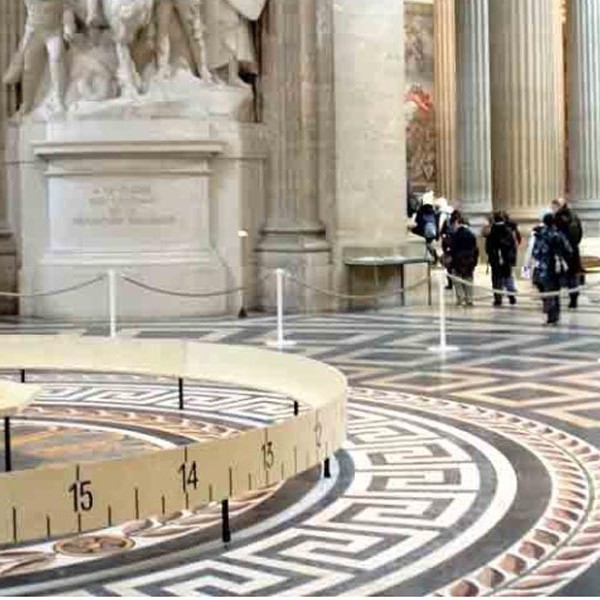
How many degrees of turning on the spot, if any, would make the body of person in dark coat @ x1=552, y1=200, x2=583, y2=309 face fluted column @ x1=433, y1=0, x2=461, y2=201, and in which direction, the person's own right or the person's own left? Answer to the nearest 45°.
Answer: approximately 90° to the person's own right

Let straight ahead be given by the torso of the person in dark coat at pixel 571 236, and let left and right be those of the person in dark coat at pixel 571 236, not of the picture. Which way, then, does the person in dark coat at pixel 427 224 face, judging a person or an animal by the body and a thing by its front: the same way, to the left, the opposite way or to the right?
to the right

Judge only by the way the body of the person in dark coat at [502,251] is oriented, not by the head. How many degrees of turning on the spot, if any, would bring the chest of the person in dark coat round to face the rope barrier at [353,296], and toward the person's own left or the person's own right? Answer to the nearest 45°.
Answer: approximately 135° to the person's own left

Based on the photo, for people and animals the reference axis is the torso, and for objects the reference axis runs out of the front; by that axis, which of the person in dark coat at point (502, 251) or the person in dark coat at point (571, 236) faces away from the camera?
the person in dark coat at point (502, 251)

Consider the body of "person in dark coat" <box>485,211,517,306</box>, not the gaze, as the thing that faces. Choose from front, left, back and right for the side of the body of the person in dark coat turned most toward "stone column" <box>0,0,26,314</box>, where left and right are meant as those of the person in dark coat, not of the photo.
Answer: left

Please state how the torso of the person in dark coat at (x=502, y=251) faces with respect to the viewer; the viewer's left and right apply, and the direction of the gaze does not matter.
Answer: facing away from the viewer

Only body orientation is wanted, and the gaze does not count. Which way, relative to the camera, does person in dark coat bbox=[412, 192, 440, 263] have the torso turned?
away from the camera

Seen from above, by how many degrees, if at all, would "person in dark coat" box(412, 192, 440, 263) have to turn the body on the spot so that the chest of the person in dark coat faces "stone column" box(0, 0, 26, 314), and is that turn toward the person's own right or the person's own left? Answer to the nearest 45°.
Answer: approximately 135° to the person's own left

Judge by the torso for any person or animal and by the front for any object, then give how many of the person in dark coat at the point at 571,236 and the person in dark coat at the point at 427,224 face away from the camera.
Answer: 1

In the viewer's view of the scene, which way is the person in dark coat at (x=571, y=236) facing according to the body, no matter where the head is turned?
to the viewer's left

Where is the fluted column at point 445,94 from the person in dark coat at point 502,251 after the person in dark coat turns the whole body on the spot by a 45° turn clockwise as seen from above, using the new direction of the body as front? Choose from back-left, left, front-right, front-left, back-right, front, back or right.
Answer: front-left

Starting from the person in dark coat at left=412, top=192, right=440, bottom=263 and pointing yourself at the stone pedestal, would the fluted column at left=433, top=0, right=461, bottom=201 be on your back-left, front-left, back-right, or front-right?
back-right

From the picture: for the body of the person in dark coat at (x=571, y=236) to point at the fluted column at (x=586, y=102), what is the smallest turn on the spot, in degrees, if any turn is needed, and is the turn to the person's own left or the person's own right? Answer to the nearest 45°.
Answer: approximately 90° to the person's own right
